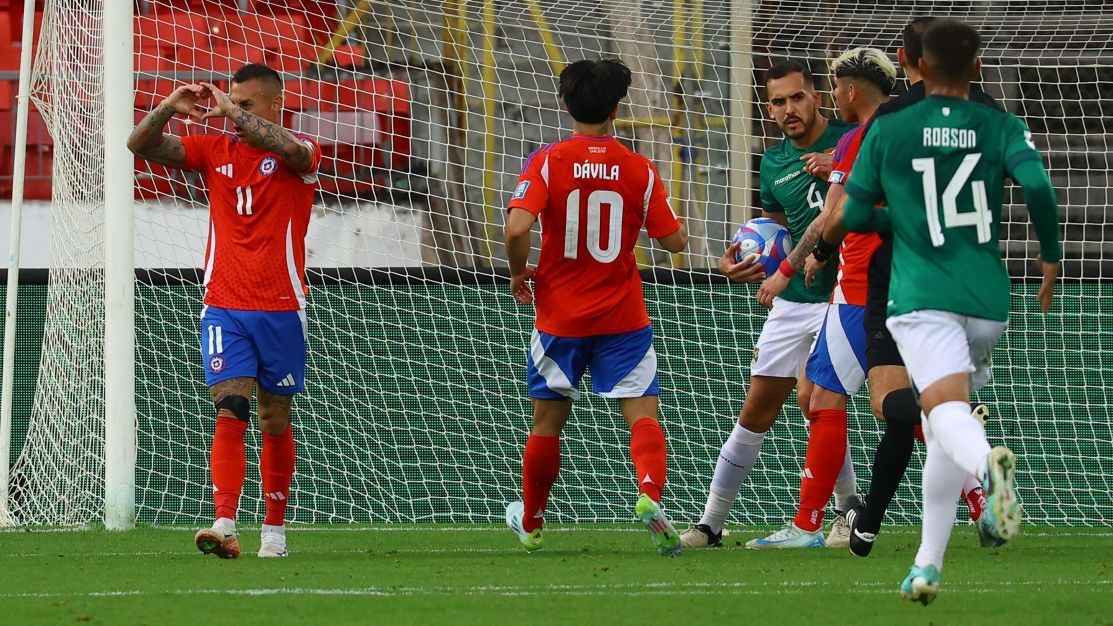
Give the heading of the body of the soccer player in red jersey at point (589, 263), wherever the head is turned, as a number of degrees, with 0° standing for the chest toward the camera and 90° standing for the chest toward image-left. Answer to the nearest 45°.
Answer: approximately 180°

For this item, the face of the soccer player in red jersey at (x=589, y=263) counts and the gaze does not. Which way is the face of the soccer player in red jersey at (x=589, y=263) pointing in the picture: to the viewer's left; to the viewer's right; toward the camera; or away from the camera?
away from the camera

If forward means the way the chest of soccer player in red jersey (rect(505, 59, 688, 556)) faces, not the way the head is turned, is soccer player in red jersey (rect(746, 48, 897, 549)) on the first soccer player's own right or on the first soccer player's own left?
on the first soccer player's own right

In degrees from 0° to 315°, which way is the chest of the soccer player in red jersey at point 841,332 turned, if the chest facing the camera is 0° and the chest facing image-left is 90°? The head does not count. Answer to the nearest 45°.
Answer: approximately 90°

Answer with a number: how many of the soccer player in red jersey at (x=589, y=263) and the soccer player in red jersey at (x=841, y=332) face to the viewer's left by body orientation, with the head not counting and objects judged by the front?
1

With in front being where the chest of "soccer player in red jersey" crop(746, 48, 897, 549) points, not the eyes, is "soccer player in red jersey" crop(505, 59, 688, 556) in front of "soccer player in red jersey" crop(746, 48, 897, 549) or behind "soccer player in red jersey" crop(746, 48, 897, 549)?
in front

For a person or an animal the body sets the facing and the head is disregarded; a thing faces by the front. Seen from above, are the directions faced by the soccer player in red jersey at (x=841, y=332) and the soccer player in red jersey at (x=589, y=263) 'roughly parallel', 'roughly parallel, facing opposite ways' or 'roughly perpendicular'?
roughly perpendicular

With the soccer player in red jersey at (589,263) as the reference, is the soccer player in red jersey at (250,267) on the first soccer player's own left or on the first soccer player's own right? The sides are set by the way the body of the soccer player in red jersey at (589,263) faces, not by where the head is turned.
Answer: on the first soccer player's own left

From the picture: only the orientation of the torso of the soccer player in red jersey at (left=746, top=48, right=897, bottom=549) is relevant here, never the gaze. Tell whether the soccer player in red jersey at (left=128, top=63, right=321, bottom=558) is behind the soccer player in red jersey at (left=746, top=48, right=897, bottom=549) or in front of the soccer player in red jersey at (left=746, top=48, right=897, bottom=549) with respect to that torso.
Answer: in front
